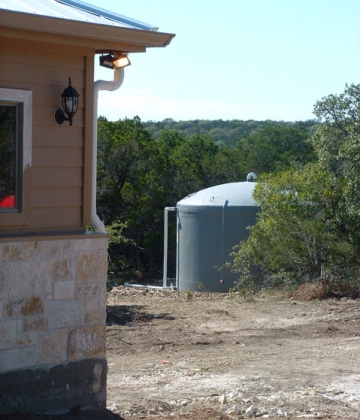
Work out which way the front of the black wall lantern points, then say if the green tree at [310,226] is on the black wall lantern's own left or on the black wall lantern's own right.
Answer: on the black wall lantern's own left

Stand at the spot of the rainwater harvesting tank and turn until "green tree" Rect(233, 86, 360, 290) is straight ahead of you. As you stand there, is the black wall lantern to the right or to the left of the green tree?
right

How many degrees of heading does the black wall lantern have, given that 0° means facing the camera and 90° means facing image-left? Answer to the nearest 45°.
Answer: approximately 315°

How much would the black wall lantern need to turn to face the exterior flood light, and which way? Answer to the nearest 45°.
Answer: approximately 90° to its left

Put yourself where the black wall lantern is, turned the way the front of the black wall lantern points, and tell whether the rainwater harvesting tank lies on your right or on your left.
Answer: on your left
